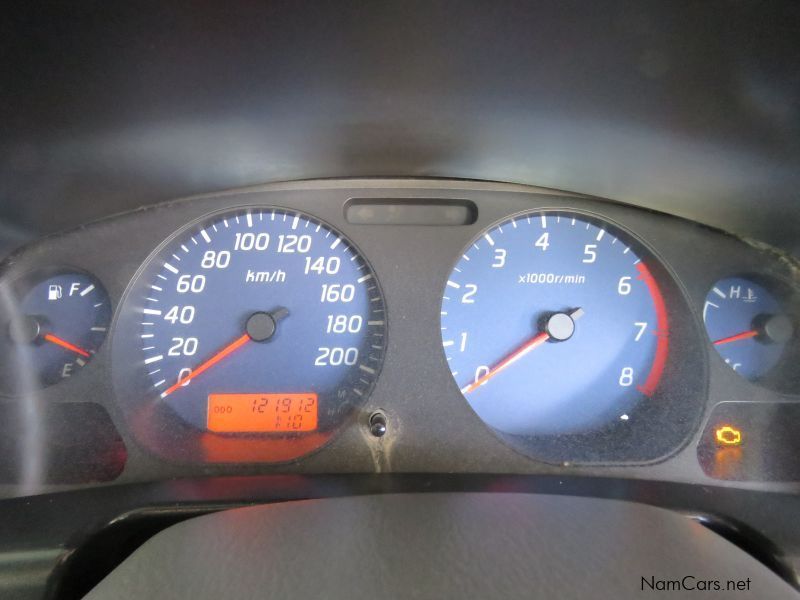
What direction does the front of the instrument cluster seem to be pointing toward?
toward the camera
